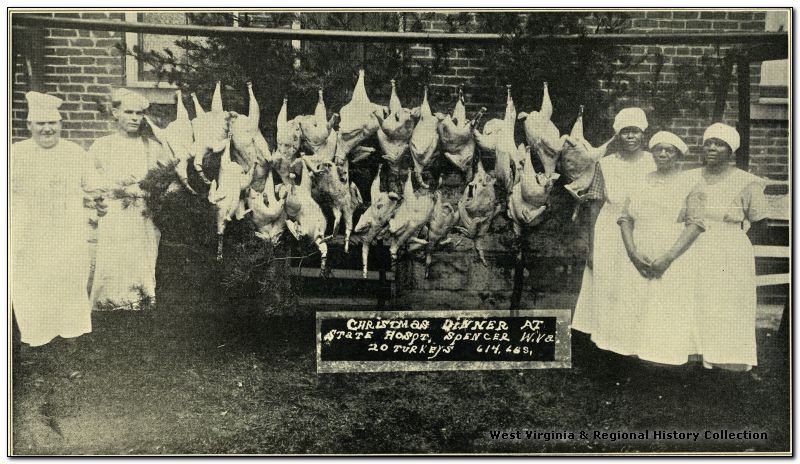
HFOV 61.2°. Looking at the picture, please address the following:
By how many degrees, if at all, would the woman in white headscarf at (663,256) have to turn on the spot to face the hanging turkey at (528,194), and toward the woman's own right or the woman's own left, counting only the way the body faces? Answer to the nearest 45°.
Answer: approximately 45° to the woman's own right

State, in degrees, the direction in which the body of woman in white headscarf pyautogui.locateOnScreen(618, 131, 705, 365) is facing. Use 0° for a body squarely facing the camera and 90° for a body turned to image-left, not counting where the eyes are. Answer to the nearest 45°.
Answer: approximately 0°

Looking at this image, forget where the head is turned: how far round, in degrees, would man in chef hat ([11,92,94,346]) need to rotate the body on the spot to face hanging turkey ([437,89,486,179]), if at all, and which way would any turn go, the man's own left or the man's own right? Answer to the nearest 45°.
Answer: approximately 45° to the man's own left

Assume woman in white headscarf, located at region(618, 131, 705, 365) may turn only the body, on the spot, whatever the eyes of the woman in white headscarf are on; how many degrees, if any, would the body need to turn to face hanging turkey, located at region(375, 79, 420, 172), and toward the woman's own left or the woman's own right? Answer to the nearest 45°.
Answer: approximately 45° to the woman's own right

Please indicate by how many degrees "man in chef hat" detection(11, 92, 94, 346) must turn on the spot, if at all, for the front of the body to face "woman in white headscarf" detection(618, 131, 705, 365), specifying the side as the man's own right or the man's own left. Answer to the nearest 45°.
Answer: approximately 45° to the man's own left

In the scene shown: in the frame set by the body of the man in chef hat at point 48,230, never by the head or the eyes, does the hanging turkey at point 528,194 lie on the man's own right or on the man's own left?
on the man's own left

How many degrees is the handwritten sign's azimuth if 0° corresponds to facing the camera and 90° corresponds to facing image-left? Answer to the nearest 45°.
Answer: approximately 0°
